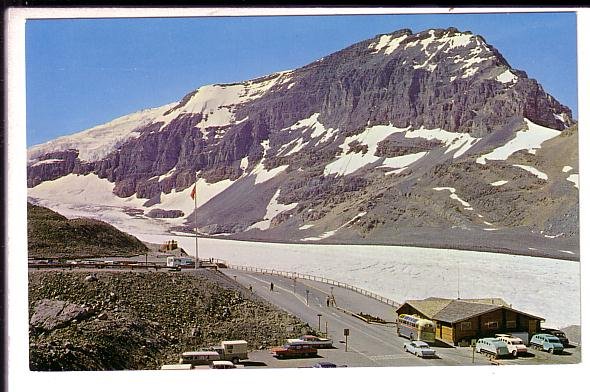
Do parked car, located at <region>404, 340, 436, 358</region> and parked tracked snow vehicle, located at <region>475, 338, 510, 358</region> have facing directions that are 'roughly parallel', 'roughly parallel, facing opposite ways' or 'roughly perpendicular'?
roughly parallel

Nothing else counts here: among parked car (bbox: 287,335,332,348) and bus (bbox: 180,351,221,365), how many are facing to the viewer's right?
1

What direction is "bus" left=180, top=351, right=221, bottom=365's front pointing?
to the viewer's left

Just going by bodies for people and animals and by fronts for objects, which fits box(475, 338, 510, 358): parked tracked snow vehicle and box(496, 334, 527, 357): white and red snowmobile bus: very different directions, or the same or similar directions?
same or similar directions

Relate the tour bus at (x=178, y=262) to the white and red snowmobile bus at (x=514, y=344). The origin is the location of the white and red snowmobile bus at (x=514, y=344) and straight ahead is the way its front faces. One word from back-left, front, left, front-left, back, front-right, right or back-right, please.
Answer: back-right

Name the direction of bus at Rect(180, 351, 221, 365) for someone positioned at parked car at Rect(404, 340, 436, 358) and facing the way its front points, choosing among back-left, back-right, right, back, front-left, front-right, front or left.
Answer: back-right

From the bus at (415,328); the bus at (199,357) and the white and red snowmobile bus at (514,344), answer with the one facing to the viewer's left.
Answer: the bus at (199,357)
